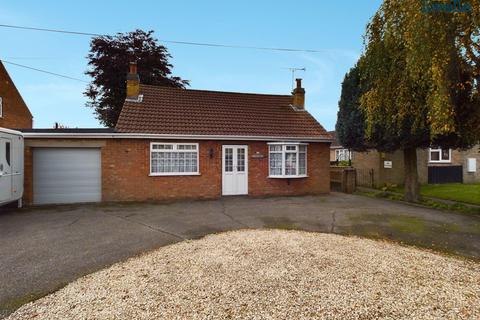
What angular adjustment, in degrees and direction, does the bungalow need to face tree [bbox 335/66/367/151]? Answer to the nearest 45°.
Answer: approximately 90° to its left

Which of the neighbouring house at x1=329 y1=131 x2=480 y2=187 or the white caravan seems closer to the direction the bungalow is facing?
the white caravan

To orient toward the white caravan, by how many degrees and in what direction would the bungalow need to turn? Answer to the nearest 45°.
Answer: approximately 45° to its right

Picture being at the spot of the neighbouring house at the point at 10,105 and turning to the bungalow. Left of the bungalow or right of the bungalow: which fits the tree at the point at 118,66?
left

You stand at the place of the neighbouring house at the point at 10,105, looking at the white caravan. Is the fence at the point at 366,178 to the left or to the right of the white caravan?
left

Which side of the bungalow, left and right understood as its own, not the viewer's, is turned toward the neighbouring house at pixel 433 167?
left

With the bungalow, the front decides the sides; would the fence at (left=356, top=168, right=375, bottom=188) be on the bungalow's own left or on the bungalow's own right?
on the bungalow's own left

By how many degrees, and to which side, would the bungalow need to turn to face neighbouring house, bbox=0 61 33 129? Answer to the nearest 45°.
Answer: approximately 135° to its right

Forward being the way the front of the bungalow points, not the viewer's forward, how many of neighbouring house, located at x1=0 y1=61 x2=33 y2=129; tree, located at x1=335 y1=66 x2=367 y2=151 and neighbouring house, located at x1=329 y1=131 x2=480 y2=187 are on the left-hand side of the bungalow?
2

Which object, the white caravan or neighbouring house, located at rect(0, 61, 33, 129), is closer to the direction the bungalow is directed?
the white caravan

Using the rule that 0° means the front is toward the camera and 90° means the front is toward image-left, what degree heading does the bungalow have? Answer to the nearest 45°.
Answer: approximately 0°

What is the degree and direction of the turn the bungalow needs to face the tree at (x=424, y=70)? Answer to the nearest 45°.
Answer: approximately 45° to its left
